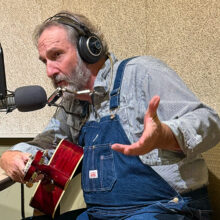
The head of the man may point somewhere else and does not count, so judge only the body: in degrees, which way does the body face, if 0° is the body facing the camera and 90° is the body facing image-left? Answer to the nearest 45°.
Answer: approximately 45°

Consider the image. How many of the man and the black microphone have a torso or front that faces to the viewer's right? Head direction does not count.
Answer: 1

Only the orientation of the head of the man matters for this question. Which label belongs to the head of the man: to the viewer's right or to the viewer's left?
to the viewer's left

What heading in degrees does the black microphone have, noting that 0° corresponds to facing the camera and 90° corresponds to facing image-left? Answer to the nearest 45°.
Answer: approximately 270°
